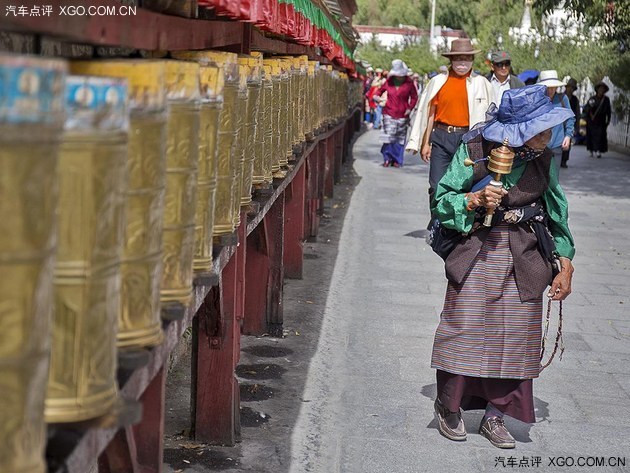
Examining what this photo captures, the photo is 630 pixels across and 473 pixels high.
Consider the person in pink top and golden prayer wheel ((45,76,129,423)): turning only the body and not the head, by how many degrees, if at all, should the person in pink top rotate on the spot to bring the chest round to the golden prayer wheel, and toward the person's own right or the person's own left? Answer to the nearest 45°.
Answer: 0° — they already face it

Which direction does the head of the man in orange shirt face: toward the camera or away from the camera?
toward the camera

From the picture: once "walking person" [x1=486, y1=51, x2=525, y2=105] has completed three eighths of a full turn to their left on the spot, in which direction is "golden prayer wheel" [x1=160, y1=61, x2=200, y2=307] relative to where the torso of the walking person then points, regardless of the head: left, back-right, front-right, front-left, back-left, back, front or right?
back-right

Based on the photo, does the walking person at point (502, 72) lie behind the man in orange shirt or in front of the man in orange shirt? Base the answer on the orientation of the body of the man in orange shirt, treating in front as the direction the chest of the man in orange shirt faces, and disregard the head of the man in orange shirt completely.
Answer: behind

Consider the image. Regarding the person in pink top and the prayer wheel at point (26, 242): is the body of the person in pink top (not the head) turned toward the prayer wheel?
yes

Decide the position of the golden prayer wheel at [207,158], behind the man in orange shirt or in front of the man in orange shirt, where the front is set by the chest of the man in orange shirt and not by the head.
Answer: in front

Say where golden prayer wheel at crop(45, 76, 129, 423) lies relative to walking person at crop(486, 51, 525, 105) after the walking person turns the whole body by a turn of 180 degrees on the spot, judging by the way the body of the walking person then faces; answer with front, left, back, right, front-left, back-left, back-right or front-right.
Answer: back

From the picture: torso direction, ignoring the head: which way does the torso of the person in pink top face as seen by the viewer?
toward the camera

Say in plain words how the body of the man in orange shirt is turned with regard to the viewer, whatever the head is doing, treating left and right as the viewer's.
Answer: facing the viewer

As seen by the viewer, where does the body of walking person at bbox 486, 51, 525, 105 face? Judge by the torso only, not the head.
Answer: toward the camera

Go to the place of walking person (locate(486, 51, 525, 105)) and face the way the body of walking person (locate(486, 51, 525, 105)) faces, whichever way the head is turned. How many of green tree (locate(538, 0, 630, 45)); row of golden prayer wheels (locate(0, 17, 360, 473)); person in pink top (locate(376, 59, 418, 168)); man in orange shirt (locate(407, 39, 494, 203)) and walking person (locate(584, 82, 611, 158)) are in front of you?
2

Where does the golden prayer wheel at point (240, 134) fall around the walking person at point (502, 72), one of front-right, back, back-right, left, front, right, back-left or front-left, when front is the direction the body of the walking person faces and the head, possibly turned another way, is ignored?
front

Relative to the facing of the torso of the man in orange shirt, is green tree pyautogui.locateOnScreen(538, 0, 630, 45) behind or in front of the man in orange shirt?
behind

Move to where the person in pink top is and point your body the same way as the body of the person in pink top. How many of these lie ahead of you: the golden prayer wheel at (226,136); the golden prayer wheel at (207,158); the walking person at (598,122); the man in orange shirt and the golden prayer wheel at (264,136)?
4
